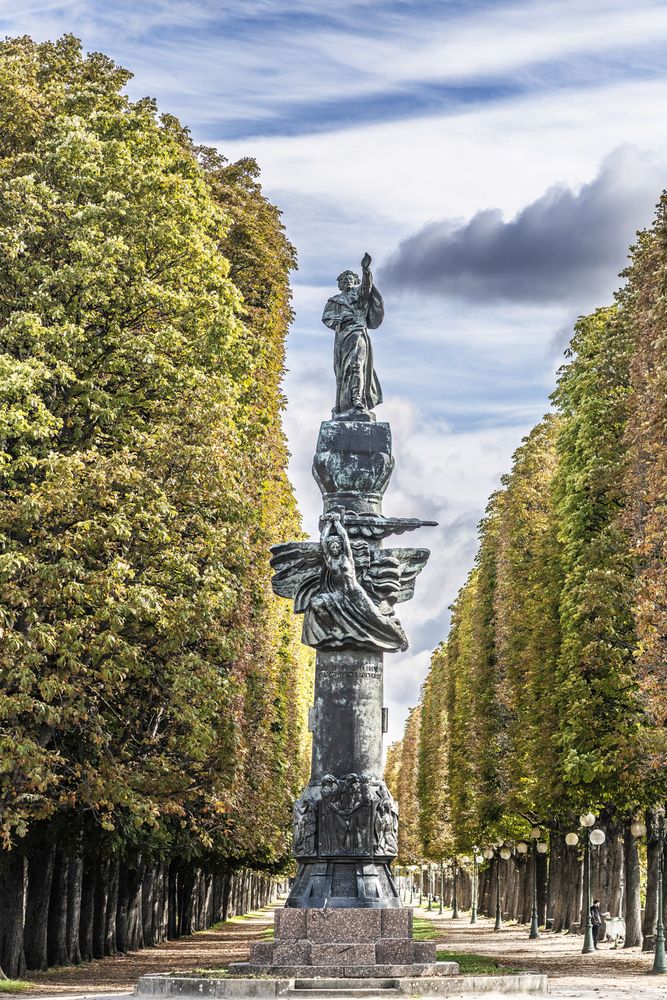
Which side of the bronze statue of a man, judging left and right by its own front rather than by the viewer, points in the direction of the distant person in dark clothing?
back

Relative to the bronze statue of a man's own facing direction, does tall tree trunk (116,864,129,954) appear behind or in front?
behind

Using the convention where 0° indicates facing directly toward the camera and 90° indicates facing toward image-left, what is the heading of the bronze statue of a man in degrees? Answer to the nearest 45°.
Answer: approximately 0°

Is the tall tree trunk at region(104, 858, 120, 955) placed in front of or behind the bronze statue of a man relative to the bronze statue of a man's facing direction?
behind

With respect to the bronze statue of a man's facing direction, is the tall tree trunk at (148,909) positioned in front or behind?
behind
